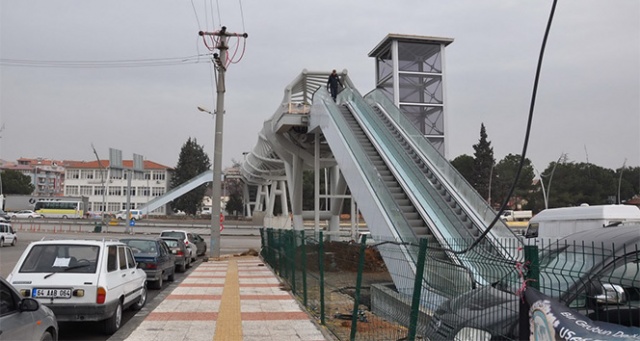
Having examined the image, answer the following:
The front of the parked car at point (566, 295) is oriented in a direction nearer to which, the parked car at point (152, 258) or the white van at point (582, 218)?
the parked car

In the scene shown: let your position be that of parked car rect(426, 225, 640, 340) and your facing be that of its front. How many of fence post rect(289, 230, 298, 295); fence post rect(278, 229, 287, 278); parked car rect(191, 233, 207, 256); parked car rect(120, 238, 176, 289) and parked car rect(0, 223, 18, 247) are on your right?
5

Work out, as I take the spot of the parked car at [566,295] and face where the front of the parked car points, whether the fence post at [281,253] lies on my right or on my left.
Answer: on my right

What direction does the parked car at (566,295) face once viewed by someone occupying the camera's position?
facing the viewer and to the left of the viewer

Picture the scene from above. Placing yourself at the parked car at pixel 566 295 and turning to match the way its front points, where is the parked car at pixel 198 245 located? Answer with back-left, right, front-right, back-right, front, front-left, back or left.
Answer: right
